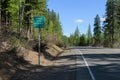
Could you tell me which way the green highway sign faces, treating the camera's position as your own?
facing the viewer
